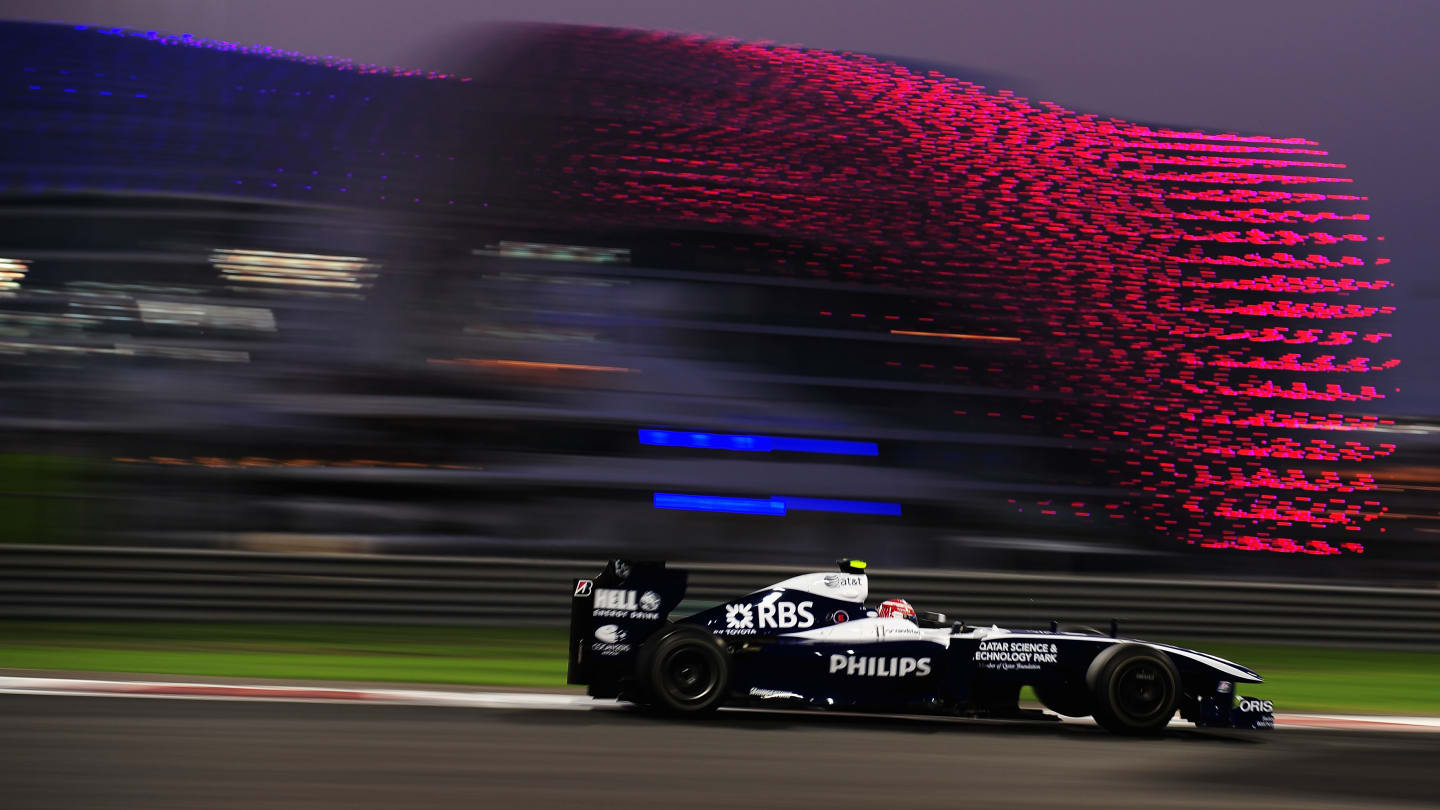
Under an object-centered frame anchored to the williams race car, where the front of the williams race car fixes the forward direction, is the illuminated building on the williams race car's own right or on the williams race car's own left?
on the williams race car's own left

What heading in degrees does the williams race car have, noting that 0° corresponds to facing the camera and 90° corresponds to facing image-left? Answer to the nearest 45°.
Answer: approximately 270°
